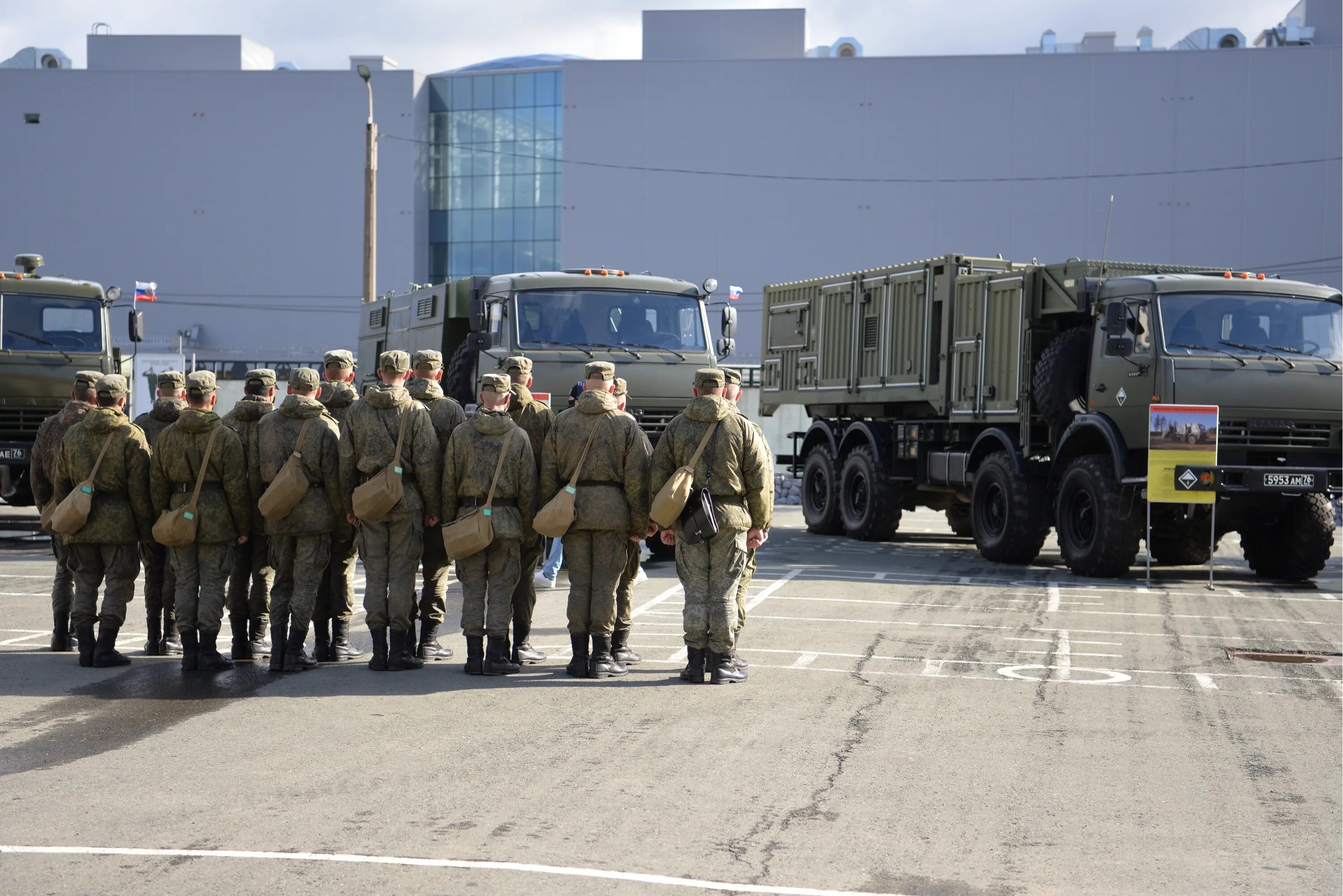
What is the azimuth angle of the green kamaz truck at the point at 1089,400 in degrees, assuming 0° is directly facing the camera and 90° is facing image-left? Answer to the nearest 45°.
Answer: approximately 315°

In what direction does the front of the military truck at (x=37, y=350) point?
toward the camera

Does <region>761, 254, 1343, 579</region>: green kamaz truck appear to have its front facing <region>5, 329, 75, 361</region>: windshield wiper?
no

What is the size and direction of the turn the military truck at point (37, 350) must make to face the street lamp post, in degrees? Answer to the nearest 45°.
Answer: approximately 135° to its left

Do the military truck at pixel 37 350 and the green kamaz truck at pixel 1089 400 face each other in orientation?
no

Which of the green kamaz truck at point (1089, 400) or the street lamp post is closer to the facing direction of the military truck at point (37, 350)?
the green kamaz truck

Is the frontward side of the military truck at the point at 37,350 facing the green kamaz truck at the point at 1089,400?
no

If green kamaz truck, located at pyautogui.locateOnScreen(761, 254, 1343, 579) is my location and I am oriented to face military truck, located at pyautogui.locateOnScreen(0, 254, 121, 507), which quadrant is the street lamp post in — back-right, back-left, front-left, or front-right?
front-right

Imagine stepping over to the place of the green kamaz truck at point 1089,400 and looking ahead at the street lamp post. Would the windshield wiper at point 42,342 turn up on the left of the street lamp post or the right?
left

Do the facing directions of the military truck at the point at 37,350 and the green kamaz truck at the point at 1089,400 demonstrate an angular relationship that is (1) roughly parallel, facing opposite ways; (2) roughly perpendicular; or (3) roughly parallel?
roughly parallel

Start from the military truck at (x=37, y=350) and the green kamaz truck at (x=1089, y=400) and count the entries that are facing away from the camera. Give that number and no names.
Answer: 0
